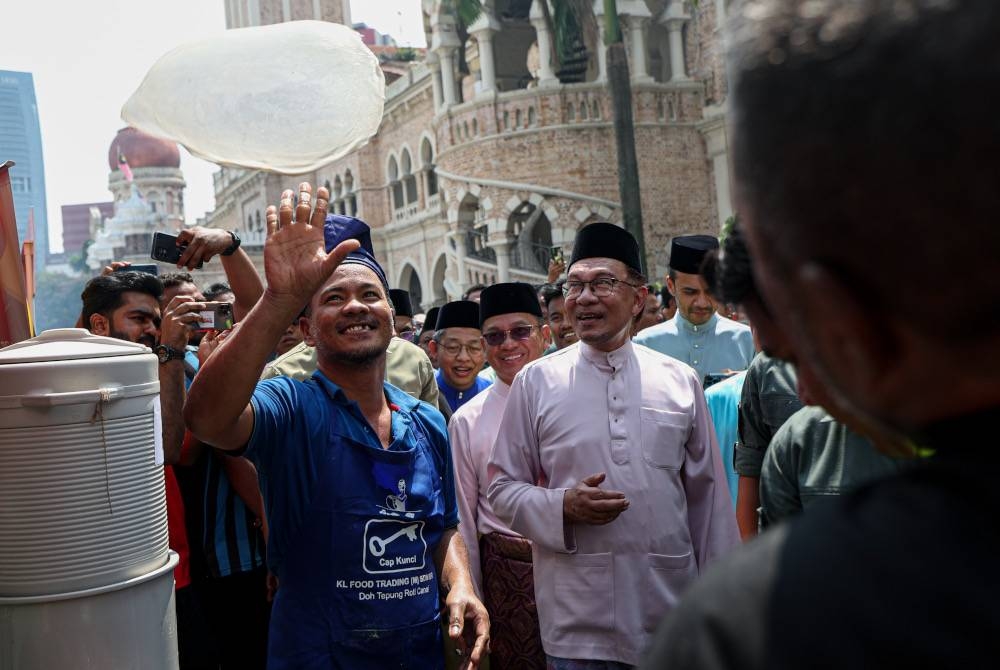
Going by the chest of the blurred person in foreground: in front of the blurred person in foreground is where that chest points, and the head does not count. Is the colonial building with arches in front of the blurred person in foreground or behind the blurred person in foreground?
in front

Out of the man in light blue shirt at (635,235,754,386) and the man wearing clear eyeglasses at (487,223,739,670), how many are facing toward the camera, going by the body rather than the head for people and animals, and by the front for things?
2

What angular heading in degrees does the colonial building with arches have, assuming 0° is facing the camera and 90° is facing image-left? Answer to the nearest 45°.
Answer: approximately 45°

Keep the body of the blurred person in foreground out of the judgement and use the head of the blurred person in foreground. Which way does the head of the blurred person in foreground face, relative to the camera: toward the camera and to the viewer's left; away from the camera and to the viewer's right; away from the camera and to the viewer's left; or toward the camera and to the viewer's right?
away from the camera and to the viewer's left

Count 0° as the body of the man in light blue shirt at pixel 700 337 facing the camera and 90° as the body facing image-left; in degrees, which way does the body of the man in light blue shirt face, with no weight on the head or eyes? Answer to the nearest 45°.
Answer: approximately 0°

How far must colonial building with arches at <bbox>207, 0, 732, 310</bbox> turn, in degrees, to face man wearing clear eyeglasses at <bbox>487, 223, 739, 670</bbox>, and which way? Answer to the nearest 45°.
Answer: approximately 45° to its left

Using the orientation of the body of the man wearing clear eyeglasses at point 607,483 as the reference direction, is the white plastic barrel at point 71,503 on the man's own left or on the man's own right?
on the man's own right

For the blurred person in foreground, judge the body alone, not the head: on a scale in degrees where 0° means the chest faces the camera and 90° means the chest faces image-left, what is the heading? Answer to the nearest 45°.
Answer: approximately 135°

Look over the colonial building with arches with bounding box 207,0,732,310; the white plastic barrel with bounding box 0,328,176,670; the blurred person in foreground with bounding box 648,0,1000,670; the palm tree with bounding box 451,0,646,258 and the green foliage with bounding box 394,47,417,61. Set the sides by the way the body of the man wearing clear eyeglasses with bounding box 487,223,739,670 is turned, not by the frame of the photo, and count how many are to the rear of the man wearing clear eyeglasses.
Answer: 3

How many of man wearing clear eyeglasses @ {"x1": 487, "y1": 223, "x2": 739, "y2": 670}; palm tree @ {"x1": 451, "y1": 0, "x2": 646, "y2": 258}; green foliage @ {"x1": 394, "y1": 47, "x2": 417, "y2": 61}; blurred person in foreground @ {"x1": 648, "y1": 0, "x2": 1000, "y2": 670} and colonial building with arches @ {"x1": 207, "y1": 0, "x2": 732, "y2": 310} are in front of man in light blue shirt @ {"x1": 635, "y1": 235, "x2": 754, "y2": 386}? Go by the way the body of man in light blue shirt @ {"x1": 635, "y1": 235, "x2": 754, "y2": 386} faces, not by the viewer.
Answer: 2
